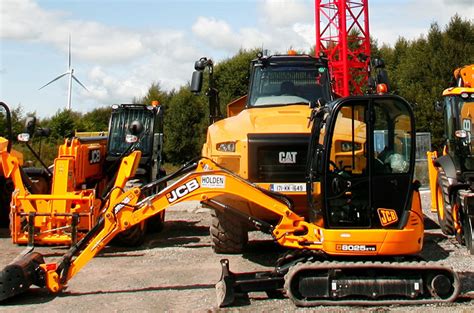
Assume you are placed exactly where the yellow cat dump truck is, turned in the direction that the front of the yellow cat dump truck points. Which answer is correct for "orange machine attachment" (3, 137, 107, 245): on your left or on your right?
on your right

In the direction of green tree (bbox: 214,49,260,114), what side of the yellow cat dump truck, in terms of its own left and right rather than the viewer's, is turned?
back

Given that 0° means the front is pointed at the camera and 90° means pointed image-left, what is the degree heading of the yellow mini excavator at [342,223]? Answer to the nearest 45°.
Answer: approximately 90°

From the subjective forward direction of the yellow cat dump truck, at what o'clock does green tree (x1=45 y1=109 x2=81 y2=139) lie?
The green tree is roughly at 5 o'clock from the yellow cat dump truck.

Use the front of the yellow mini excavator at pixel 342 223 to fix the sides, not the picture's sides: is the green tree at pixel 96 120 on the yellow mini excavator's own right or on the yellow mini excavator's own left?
on the yellow mini excavator's own right

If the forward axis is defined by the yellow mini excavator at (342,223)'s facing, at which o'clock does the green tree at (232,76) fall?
The green tree is roughly at 3 o'clock from the yellow mini excavator.

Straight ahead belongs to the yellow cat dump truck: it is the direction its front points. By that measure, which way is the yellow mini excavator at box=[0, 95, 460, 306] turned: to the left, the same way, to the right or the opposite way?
to the right

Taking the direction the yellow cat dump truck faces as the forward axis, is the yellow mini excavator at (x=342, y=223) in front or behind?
in front

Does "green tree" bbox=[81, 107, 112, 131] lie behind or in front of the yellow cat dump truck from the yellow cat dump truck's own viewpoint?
behind

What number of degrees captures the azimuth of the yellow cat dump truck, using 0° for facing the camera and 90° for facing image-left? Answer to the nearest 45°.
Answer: approximately 0°

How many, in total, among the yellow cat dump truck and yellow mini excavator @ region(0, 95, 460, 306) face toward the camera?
1

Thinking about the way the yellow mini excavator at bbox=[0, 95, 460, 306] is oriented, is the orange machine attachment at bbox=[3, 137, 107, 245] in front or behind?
in front
